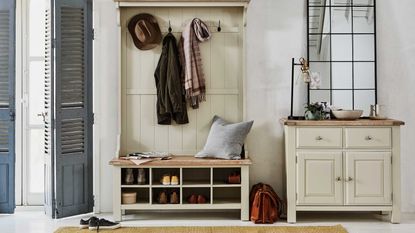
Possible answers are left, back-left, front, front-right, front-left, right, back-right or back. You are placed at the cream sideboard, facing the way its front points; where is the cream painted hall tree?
right

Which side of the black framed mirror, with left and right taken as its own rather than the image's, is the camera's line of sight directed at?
front

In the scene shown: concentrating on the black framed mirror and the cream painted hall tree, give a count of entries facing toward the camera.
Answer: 2

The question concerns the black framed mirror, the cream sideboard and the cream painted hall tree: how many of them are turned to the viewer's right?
0

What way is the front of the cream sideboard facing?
toward the camera

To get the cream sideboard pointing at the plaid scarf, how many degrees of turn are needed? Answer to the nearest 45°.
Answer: approximately 90° to its right

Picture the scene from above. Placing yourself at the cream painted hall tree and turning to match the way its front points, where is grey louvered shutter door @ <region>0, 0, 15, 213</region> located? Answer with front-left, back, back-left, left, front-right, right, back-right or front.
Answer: right

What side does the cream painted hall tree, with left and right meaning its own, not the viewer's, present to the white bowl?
left
